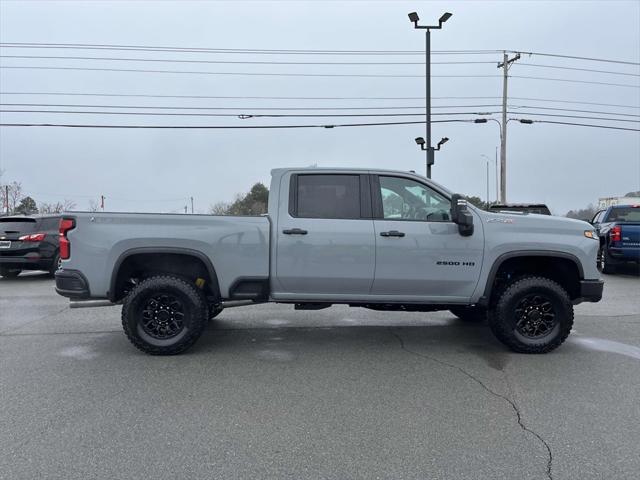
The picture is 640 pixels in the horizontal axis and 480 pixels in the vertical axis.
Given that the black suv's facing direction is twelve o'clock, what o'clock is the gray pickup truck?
The gray pickup truck is roughly at 4 o'clock from the black suv.

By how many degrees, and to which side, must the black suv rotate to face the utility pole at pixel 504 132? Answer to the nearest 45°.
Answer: approximately 45° to its right

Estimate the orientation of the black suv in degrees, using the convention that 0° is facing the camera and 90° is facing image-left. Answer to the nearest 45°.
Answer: approximately 225°

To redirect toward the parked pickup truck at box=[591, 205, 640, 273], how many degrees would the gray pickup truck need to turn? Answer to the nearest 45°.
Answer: approximately 45° to its left

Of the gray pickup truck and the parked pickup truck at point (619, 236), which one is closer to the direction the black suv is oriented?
the parked pickup truck

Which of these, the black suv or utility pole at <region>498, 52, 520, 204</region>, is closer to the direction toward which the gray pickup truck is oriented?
the utility pole

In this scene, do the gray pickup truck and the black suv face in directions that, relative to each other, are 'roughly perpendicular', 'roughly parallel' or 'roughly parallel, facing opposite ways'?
roughly perpendicular

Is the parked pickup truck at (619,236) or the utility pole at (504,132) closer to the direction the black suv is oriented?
the utility pole

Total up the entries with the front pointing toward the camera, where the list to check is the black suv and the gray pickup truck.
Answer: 0

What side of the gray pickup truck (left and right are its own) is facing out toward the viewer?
right

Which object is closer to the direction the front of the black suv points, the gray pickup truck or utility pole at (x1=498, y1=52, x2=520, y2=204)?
the utility pole

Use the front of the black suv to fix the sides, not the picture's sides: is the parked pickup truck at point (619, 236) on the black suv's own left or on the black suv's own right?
on the black suv's own right

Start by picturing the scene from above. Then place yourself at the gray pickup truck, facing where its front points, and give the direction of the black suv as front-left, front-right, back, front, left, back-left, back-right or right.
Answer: back-left
